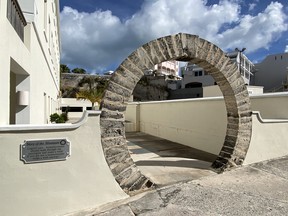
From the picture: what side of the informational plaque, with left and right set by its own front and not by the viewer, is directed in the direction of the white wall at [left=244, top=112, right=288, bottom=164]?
left

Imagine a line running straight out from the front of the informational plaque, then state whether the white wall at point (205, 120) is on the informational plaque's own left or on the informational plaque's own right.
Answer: on the informational plaque's own left

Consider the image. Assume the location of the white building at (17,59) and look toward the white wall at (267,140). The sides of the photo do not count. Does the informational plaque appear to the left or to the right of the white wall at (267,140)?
right

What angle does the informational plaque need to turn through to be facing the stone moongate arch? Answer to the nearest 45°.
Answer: approximately 90° to its left

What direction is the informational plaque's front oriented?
toward the camera

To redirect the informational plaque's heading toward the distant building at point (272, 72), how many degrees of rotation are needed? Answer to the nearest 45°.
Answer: approximately 135° to its left

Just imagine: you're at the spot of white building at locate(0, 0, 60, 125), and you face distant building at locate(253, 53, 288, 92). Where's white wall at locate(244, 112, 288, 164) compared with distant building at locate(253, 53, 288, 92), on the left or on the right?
right

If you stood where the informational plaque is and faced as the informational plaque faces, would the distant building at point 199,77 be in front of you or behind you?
behind

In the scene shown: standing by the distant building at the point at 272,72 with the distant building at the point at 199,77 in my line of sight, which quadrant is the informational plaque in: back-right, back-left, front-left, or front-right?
front-left

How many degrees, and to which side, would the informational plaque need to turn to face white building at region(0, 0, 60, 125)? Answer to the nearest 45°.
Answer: approximately 180°

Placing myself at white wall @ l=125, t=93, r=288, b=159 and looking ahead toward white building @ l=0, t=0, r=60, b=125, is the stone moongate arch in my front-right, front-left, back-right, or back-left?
front-left
